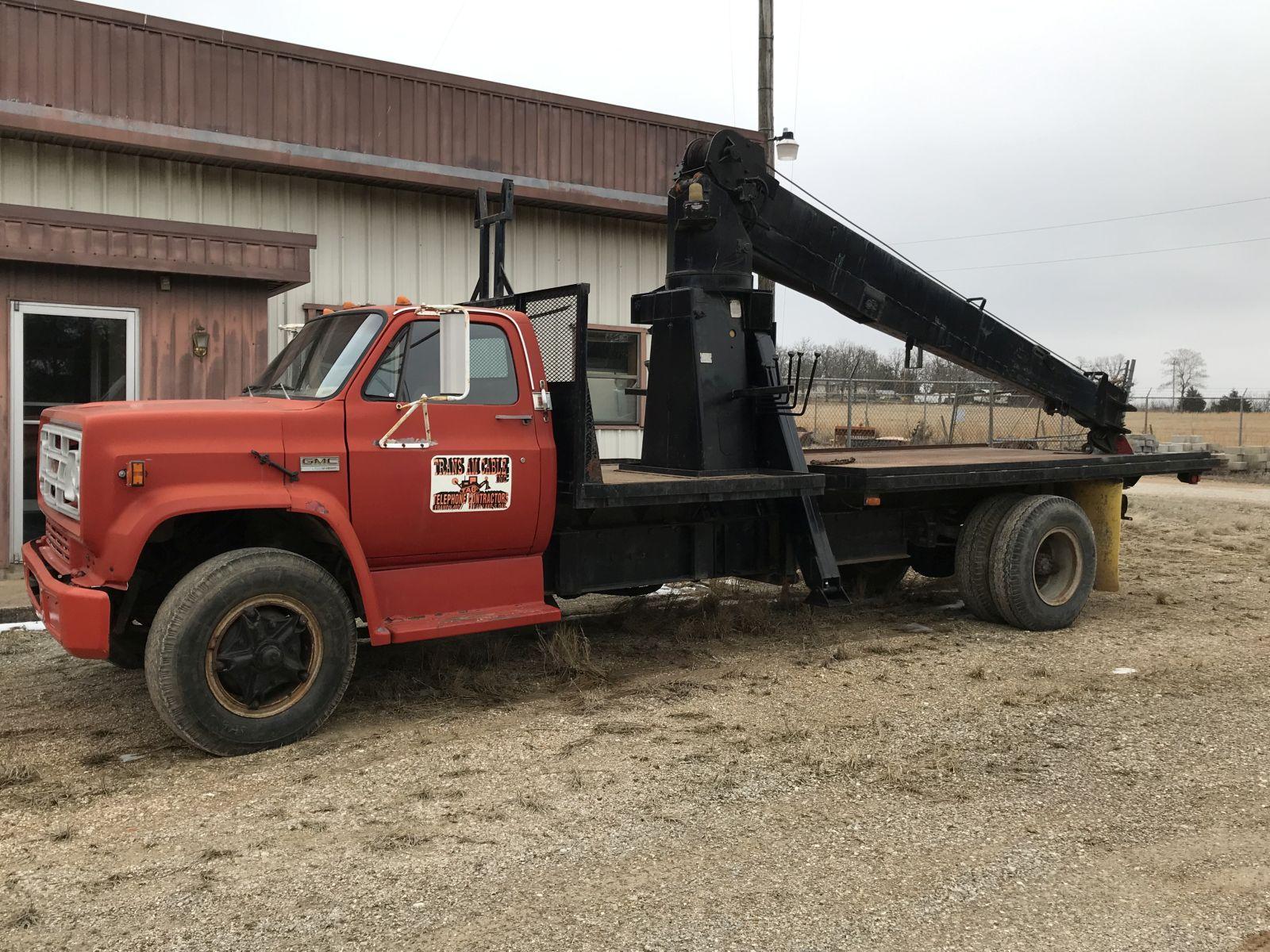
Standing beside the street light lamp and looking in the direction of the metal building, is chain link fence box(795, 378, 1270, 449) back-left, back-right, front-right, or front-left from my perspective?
back-right

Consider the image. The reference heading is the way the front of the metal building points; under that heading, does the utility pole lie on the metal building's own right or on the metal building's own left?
on the metal building's own left

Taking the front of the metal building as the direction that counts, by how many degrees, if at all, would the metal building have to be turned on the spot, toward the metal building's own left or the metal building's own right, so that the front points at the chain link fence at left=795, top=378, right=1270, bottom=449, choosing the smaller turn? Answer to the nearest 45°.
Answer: approximately 90° to the metal building's own left

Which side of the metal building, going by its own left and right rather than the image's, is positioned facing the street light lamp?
left

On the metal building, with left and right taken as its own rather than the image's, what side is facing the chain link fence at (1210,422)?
left
